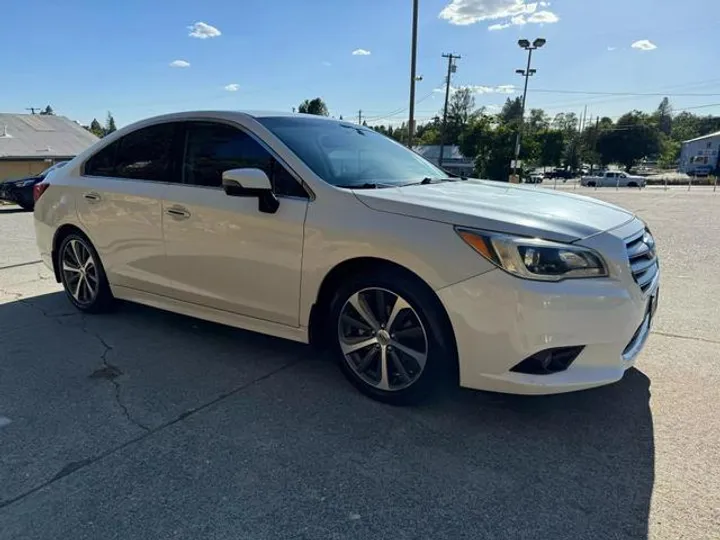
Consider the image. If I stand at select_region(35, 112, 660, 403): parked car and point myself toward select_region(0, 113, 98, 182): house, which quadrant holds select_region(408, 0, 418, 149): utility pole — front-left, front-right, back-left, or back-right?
front-right

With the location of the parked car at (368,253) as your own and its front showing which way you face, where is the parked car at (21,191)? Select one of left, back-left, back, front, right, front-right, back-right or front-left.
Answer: back

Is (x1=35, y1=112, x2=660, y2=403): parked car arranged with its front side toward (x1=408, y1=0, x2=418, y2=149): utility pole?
no

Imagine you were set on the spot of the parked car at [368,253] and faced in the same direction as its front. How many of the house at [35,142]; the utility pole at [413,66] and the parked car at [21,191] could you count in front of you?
0

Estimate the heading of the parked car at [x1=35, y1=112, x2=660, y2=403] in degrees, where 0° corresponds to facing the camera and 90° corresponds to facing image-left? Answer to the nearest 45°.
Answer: approximately 315°

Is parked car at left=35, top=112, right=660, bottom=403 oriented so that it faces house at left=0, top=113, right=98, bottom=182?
no

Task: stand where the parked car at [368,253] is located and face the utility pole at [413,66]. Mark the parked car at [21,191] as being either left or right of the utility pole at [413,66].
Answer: left
